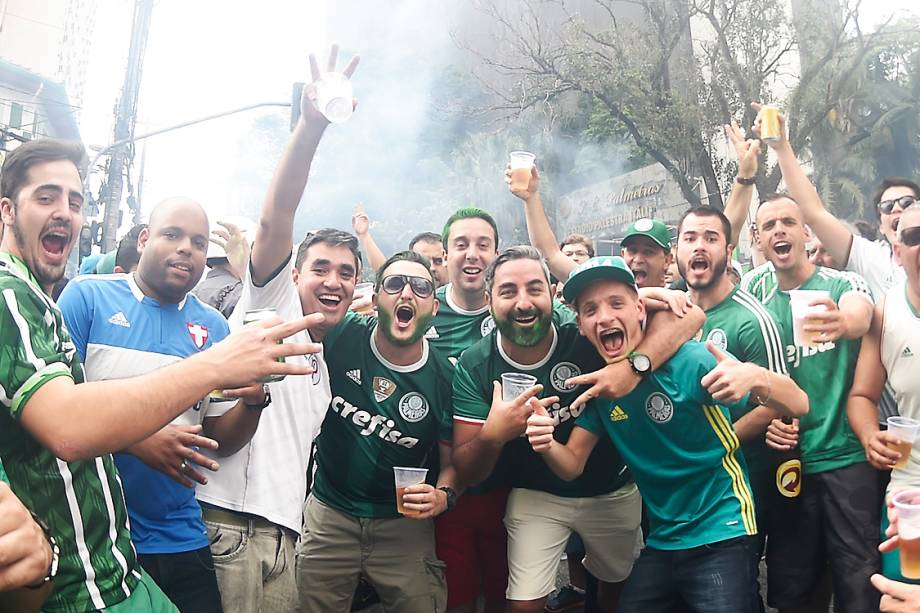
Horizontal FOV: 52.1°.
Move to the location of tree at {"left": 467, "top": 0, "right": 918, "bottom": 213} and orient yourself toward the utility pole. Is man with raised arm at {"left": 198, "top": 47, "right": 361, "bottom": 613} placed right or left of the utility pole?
left

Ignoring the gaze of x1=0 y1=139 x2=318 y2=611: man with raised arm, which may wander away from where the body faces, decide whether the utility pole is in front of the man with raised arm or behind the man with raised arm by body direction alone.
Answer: behind

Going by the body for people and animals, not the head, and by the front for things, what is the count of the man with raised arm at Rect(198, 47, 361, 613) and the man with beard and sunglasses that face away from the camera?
0

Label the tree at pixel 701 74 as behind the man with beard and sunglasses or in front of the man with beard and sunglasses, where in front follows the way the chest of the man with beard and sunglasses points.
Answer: behind

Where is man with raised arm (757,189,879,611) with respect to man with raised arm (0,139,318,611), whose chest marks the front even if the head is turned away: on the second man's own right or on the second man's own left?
on the second man's own left

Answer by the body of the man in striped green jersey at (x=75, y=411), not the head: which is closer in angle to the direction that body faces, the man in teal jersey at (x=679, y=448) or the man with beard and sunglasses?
the man in teal jersey

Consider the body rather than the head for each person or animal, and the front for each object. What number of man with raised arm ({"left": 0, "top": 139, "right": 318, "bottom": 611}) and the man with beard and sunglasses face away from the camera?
0

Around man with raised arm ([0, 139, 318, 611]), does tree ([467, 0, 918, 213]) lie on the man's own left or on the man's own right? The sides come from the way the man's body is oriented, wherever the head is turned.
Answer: on the man's own left

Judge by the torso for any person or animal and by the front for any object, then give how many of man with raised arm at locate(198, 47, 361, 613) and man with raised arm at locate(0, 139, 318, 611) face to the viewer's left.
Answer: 0

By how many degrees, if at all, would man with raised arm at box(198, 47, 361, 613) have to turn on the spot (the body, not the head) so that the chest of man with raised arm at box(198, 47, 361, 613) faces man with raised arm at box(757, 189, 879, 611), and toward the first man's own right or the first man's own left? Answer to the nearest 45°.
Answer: approximately 45° to the first man's own left

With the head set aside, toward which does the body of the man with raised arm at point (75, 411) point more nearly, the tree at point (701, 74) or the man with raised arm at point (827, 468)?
the man with raised arm
